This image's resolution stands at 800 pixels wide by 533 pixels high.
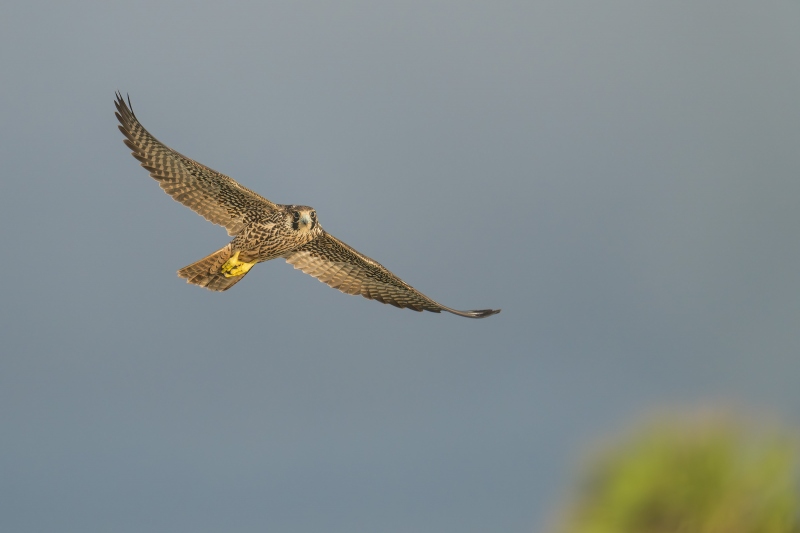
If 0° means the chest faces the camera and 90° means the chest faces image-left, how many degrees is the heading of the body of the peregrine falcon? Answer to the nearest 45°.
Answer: approximately 315°
